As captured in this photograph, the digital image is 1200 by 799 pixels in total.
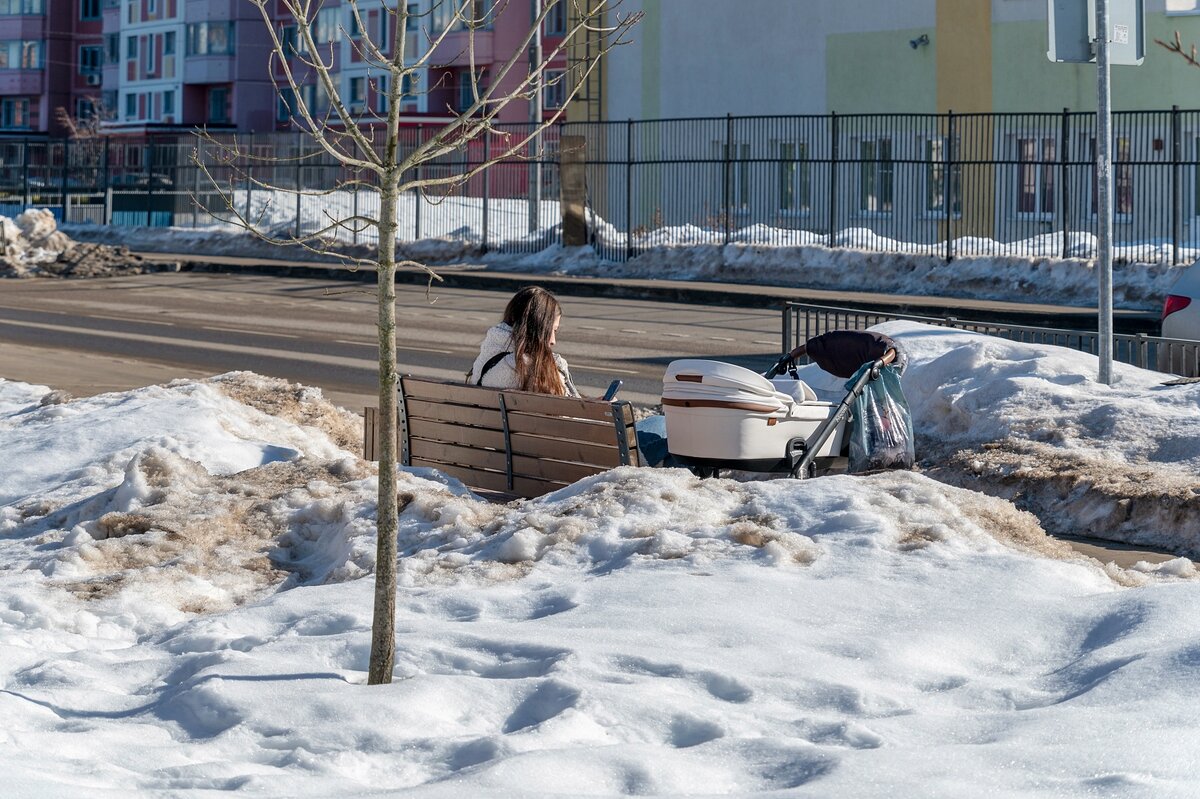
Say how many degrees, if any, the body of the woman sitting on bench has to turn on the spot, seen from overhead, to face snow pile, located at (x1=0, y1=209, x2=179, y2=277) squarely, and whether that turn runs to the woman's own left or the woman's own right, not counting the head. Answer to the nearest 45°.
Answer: approximately 45° to the woman's own left

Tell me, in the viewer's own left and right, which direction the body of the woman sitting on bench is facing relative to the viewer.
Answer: facing away from the viewer and to the right of the viewer

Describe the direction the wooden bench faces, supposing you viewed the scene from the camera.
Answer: facing away from the viewer and to the right of the viewer

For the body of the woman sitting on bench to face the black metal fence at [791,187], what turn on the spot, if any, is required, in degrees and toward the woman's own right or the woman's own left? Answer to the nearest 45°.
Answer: approximately 45° to the woman's own left
